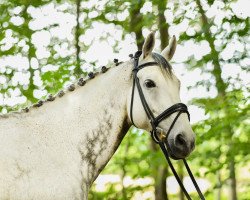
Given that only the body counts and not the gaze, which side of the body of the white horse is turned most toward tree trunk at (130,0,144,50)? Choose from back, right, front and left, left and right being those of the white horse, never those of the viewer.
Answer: left

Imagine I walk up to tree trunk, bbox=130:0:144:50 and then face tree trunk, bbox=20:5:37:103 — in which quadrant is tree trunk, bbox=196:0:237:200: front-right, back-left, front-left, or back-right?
back-left

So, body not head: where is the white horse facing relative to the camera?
to the viewer's right

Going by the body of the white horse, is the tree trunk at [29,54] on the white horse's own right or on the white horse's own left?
on the white horse's own left

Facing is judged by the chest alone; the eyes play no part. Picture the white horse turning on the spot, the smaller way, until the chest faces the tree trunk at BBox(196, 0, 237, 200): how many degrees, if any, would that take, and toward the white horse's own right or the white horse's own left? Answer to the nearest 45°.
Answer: approximately 45° to the white horse's own left
